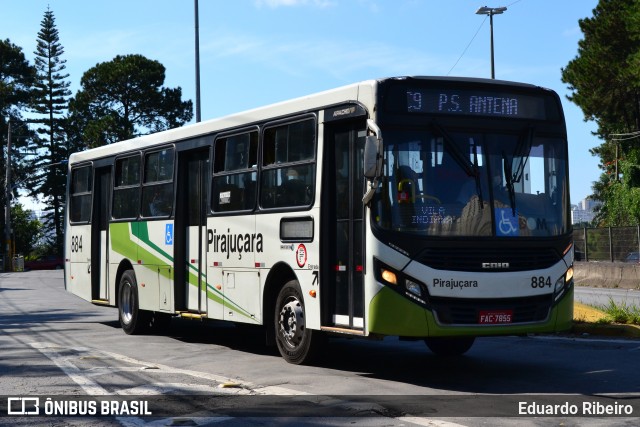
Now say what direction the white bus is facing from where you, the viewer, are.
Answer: facing the viewer and to the right of the viewer

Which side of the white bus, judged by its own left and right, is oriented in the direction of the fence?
left
